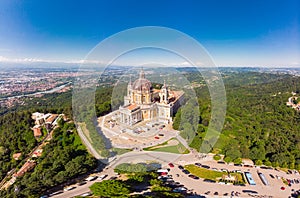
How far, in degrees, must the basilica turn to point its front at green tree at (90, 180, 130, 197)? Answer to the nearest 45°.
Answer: approximately 45° to its left

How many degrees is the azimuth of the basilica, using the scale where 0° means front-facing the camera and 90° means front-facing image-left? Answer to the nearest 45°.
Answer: approximately 45°
